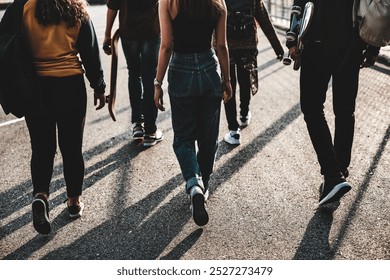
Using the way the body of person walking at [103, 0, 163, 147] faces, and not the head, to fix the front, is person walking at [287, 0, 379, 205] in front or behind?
behind

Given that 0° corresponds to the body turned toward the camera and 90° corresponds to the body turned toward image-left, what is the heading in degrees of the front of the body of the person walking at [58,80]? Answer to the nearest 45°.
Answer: approximately 180°

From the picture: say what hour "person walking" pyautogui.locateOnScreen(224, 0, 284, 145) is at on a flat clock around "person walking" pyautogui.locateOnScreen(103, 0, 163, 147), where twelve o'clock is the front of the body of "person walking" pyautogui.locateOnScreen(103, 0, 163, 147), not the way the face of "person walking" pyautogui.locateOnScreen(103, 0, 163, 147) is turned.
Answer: "person walking" pyautogui.locateOnScreen(224, 0, 284, 145) is roughly at 3 o'clock from "person walking" pyautogui.locateOnScreen(103, 0, 163, 147).

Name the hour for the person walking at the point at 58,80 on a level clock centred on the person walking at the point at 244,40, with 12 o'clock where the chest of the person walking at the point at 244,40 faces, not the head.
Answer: the person walking at the point at 58,80 is roughly at 7 o'clock from the person walking at the point at 244,40.

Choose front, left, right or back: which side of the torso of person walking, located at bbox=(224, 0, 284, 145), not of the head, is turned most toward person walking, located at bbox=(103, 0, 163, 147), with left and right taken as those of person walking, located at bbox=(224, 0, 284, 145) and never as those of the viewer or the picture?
left

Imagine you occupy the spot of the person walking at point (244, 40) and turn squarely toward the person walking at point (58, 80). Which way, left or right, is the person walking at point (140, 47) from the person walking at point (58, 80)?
right

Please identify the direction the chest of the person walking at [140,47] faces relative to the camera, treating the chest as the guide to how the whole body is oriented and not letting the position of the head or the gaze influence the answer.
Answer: away from the camera

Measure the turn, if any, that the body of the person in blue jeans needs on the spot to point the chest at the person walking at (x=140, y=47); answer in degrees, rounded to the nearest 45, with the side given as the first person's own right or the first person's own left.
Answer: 0° — they already face them

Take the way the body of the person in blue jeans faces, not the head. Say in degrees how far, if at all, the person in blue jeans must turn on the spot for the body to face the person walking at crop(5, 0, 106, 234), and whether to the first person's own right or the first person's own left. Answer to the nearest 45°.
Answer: approximately 90° to the first person's own left
